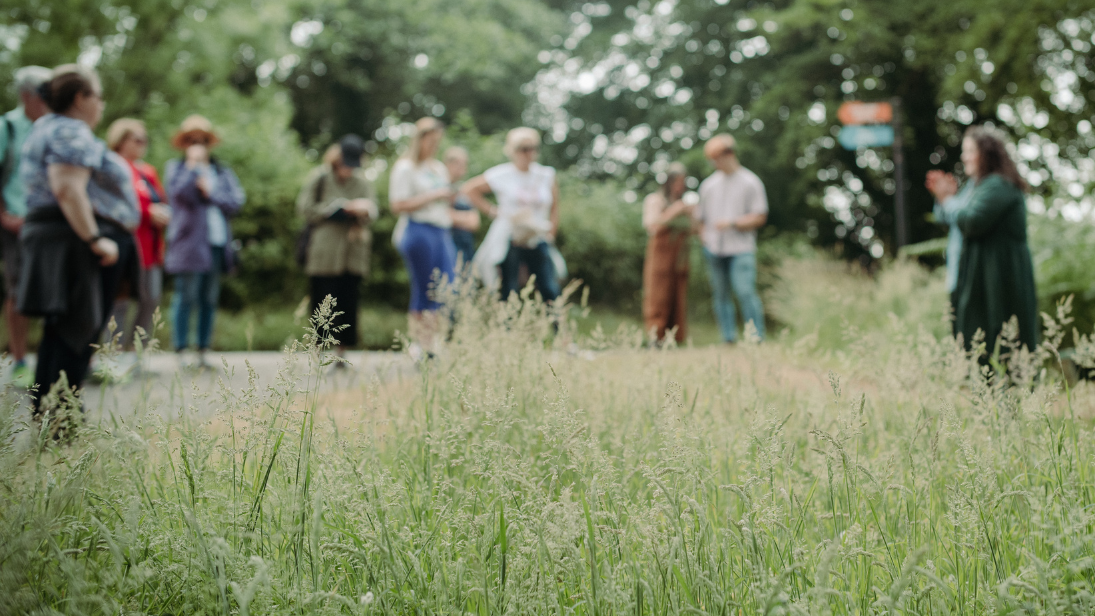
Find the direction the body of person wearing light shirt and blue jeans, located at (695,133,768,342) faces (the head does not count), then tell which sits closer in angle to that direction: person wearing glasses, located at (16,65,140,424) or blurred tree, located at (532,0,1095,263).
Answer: the person wearing glasses

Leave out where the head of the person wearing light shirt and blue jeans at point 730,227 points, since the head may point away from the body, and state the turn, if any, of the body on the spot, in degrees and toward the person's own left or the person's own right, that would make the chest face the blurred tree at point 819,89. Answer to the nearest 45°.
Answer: approximately 135° to the person's own right

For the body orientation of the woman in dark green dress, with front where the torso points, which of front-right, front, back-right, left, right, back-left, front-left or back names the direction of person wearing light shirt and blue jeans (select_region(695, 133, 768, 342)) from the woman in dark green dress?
front-right

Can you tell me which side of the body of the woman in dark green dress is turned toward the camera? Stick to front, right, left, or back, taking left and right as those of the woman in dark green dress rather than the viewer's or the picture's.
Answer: left

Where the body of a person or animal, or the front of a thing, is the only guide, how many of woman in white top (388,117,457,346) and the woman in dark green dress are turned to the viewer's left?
1

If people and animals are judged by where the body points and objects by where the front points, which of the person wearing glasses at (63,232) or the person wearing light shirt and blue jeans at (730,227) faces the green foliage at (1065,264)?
the person wearing glasses at (63,232)

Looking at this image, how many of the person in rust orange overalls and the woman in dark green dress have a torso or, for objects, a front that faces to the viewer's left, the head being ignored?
1

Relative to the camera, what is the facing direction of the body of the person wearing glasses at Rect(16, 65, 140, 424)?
to the viewer's right

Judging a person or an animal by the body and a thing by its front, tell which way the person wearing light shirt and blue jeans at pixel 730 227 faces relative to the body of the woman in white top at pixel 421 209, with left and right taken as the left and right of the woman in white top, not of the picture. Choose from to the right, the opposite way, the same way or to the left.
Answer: to the right
